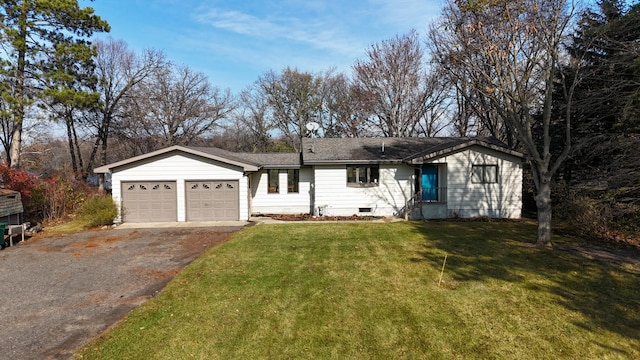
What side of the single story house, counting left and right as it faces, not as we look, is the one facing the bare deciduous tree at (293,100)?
back

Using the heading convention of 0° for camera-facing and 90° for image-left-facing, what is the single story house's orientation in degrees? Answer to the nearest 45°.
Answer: approximately 0°

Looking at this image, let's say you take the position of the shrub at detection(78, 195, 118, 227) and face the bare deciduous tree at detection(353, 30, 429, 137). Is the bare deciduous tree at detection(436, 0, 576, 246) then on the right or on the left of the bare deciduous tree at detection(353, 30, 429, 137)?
right

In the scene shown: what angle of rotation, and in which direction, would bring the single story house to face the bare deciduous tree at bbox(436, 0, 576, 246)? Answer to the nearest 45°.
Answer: approximately 45° to its left

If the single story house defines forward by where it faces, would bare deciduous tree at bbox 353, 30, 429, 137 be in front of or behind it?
behind

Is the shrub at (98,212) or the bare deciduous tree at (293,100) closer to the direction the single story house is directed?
the shrub

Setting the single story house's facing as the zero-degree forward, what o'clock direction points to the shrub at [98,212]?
The shrub is roughly at 3 o'clock from the single story house.
